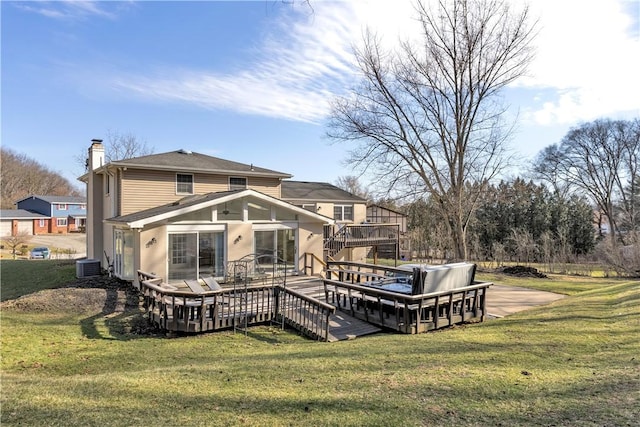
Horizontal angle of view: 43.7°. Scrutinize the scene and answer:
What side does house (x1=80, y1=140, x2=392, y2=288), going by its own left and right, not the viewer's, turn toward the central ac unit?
left

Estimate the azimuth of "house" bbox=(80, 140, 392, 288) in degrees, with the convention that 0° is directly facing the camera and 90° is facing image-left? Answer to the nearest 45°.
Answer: approximately 180°

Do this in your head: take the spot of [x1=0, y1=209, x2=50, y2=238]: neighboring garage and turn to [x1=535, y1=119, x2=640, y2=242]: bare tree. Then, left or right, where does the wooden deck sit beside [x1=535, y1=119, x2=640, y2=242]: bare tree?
right

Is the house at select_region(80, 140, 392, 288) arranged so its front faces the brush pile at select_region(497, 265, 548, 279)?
no

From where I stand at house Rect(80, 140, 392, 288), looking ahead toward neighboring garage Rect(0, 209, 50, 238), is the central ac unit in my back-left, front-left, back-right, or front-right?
front-left

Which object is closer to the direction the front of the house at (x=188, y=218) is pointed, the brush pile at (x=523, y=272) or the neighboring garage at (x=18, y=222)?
the neighboring garage
